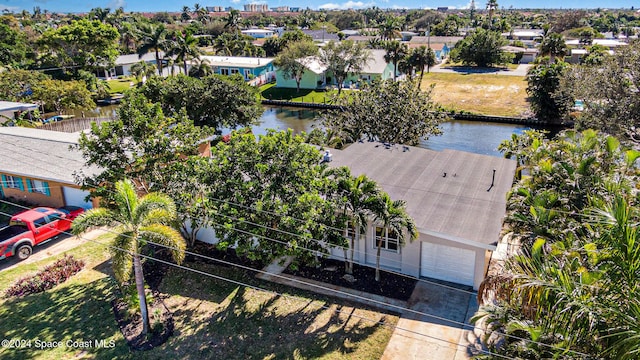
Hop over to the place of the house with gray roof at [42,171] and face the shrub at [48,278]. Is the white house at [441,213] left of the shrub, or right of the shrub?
left

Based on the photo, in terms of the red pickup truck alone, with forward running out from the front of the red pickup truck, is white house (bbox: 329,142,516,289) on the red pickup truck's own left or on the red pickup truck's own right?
on the red pickup truck's own right

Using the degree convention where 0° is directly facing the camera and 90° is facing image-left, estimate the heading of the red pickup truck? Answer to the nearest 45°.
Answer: approximately 225°

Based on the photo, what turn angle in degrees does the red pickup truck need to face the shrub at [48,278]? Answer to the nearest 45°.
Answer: approximately 135° to its right

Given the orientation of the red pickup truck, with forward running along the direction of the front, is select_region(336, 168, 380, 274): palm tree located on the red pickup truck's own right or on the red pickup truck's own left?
on the red pickup truck's own right

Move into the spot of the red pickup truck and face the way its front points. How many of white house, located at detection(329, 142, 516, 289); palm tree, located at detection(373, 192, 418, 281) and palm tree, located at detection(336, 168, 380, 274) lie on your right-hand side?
3
